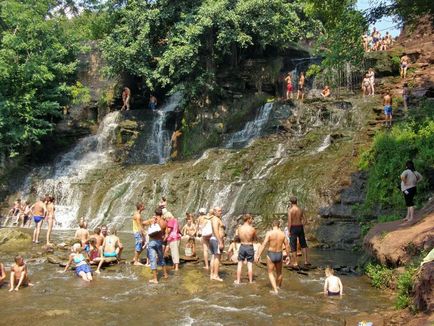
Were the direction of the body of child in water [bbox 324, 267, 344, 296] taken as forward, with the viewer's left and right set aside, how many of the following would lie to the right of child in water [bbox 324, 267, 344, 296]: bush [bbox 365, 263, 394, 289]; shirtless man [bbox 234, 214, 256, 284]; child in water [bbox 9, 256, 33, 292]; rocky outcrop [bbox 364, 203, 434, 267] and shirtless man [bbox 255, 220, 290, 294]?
2

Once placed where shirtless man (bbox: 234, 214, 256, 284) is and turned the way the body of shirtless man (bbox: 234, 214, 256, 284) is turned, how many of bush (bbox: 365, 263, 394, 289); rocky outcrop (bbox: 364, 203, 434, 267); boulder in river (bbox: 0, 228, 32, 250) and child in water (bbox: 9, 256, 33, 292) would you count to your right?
2

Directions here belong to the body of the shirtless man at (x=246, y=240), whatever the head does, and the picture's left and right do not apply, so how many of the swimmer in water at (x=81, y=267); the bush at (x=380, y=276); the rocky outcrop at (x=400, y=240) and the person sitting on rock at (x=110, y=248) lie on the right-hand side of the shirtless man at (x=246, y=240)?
2

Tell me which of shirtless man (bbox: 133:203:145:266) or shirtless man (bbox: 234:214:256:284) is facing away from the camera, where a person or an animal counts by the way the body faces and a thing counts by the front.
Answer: shirtless man (bbox: 234:214:256:284)

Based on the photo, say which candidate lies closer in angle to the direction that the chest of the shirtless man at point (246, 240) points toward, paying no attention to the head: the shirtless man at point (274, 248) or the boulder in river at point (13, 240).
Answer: the boulder in river

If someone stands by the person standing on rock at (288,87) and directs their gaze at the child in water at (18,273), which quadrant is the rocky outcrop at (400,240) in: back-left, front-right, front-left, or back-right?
front-left

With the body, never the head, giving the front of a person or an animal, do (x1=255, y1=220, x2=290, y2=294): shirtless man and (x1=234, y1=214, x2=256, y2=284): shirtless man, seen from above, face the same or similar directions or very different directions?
same or similar directions

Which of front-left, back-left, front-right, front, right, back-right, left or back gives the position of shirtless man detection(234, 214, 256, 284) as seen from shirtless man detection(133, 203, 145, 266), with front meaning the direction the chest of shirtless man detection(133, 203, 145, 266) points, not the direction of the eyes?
front-right
